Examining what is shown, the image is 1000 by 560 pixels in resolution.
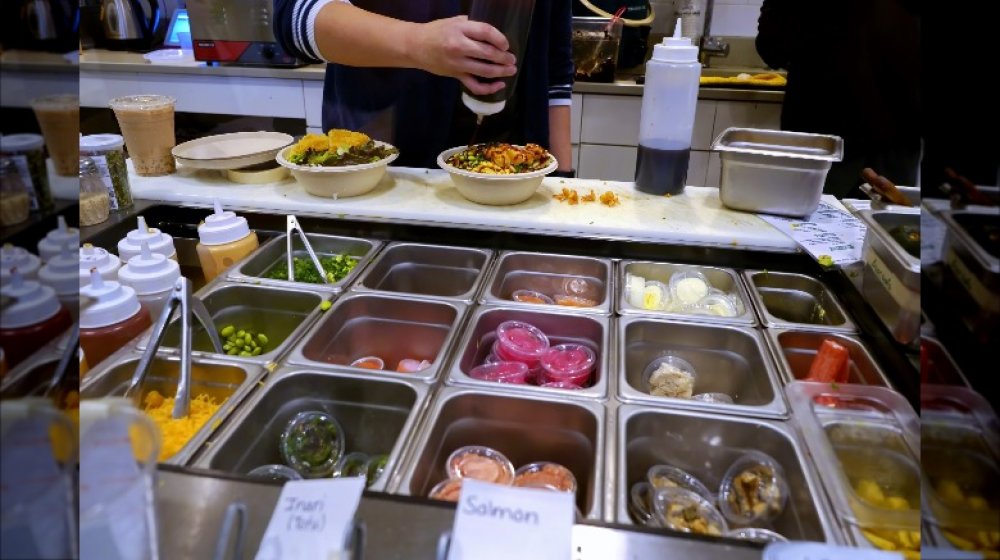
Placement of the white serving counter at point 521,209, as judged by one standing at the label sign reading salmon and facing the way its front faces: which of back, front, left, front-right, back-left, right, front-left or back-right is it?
back

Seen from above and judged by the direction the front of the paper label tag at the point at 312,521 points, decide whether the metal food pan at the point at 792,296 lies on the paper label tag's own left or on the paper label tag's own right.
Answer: on the paper label tag's own left

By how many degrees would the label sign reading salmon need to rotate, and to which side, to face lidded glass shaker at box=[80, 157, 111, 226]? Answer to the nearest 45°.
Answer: approximately 135° to its right

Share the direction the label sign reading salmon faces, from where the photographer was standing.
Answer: facing the viewer

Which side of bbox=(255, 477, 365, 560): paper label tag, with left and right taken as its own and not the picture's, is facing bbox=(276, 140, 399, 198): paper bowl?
back

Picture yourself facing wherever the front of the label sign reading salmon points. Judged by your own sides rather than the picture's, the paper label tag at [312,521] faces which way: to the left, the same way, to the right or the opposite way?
the same way

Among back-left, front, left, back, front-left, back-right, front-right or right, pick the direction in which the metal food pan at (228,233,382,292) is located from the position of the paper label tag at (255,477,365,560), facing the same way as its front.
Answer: back

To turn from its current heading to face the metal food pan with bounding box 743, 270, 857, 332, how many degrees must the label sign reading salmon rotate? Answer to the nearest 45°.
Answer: approximately 135° to its left

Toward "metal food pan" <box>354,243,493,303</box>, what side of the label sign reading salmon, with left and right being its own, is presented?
back

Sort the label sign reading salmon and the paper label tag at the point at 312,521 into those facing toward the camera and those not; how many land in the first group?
2
